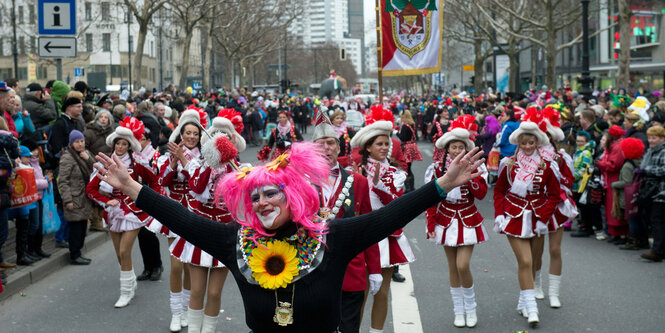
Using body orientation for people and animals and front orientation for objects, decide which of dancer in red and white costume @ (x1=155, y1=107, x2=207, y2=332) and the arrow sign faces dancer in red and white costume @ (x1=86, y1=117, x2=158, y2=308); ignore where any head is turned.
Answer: the arrow sign

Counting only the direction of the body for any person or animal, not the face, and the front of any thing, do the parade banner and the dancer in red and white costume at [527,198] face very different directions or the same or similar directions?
same or similar directions

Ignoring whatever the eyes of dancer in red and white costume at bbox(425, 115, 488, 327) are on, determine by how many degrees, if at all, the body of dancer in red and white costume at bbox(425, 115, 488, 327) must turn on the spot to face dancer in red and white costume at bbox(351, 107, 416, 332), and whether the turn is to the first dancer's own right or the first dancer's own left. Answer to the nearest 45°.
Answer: approximately 45° to the first dancer's own right

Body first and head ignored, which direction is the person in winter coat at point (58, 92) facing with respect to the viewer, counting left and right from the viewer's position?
facing to the right of the viewer

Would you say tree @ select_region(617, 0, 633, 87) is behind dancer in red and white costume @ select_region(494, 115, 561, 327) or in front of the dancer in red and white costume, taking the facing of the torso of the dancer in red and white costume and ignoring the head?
behind

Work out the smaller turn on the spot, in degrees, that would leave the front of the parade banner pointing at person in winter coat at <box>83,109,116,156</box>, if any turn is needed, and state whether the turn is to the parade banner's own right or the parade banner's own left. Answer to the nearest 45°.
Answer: approximately 90° to the parade banner's own right

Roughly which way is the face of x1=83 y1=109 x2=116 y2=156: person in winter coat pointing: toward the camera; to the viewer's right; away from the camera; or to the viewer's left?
toward the camera

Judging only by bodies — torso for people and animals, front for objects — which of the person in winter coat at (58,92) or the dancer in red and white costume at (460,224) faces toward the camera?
the dancer in red and white costume

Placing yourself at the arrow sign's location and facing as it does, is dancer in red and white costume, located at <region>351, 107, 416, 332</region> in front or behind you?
in front

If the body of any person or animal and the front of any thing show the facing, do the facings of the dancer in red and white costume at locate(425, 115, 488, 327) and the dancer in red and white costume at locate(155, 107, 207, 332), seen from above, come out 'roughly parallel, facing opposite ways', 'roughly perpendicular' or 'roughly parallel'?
roughly parallel

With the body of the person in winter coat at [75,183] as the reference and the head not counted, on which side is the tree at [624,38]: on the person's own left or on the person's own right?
on the person's own left

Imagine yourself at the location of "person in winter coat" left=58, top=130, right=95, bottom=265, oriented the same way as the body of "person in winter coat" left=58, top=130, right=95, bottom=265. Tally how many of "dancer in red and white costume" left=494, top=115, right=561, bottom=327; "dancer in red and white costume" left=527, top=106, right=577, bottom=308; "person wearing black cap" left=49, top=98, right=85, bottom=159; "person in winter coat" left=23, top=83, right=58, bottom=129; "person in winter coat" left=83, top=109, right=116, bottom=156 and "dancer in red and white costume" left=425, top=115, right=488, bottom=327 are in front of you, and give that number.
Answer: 3

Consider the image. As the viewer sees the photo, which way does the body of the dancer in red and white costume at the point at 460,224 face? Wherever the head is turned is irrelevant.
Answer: toward the camera

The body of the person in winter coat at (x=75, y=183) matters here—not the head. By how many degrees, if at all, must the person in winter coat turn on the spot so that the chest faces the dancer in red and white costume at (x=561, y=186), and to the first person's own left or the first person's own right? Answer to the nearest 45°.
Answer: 0° — they already face them

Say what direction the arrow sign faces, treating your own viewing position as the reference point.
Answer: facing the viewer

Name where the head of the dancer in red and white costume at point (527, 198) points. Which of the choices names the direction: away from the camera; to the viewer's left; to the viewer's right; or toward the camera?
toward the camera

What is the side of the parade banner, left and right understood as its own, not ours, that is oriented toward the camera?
front

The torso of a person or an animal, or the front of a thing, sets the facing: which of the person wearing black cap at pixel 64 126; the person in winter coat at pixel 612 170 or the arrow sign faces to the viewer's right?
the person wearing black cap
